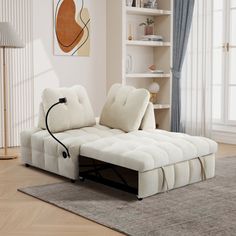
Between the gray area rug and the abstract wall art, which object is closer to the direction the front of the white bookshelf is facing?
the gray area rug

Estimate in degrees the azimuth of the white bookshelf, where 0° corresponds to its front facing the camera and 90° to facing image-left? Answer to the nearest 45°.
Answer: approximately 315°

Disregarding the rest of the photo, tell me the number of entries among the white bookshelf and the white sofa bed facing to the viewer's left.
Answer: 0

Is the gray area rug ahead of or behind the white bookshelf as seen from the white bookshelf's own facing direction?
ahead

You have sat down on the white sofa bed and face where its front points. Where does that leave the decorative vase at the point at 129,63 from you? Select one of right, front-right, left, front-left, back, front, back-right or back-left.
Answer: back-left

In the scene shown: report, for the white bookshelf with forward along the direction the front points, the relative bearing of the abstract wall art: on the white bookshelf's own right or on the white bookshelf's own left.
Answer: on the white bookshelf's own right

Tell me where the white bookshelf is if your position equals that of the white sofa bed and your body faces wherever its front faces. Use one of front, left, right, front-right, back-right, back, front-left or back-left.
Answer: back-left

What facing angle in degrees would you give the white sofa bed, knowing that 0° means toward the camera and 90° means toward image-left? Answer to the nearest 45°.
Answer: approximately 315°
